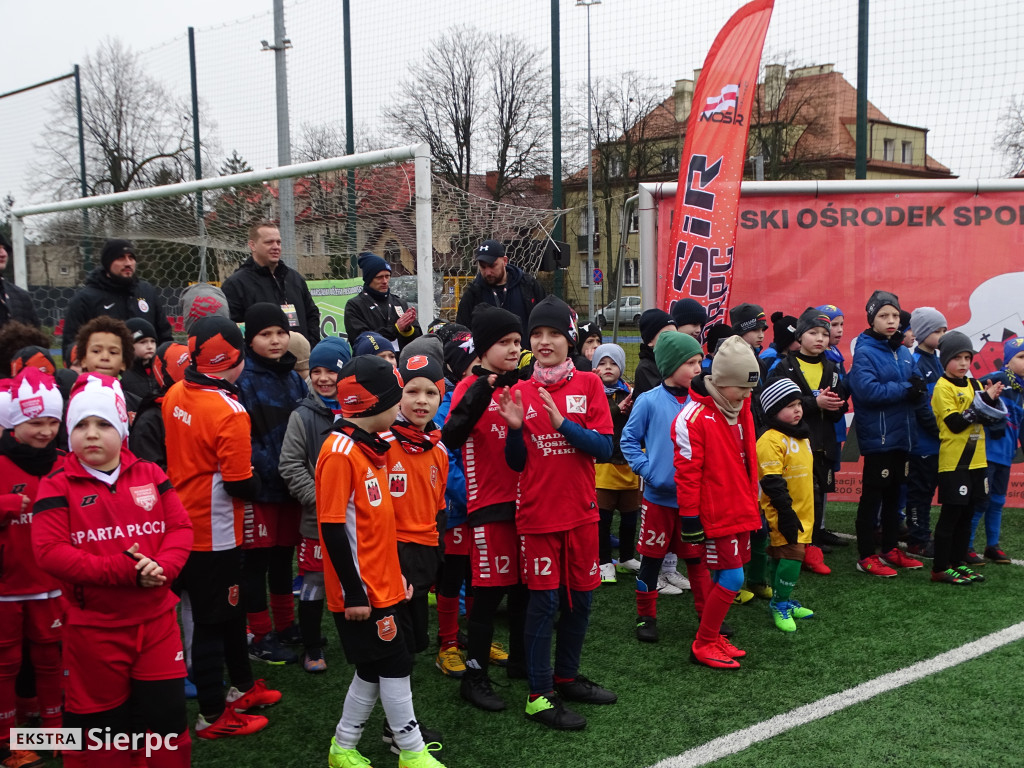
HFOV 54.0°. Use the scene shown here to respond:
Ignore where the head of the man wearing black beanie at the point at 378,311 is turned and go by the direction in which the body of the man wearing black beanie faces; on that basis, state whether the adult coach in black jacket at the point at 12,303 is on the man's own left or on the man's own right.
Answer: on the man's own right

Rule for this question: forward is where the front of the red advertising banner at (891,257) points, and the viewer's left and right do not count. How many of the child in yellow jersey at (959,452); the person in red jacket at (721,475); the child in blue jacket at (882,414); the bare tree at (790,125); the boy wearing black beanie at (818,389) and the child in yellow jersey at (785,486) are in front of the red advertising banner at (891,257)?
5

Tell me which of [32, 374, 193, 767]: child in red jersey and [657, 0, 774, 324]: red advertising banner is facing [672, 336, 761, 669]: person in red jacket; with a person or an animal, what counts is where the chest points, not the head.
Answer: the red advertising banner

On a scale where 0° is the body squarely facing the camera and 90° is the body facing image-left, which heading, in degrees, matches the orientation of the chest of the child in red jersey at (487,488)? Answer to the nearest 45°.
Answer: approximately 315°

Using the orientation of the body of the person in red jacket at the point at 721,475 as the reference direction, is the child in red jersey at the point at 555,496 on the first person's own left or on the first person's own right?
on the first person's own right

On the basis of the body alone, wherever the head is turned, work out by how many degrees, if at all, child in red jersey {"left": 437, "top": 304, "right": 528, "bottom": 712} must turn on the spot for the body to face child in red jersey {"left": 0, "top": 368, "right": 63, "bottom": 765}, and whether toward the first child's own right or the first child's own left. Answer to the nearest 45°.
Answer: approximately 135° to the first child's own right

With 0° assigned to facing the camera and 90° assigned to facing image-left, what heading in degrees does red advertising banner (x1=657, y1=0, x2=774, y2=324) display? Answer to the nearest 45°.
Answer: approximately 0°

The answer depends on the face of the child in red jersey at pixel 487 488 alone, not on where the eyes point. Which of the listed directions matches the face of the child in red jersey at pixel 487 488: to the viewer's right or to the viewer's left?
to the viewer's right
